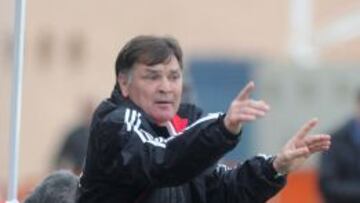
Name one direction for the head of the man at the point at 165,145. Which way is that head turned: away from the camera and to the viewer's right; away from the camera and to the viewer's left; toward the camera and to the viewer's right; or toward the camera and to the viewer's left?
toward the camera and to the viewer's right

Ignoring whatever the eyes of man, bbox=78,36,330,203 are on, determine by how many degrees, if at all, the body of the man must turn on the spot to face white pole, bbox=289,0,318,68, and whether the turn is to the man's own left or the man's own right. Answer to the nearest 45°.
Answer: approximately 135° to the man's own left

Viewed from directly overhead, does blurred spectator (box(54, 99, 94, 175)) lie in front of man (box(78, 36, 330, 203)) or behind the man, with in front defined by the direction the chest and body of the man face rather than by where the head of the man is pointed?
behind

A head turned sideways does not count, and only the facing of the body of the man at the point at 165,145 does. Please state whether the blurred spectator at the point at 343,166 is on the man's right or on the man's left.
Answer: on the man's left

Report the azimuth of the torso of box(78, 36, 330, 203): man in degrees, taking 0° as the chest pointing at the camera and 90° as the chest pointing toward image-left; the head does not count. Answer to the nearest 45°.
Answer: approximately 315°
